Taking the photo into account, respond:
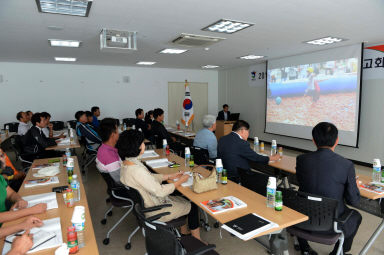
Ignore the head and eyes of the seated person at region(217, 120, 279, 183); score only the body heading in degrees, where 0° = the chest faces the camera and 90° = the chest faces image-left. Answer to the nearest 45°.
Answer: approximately 225°

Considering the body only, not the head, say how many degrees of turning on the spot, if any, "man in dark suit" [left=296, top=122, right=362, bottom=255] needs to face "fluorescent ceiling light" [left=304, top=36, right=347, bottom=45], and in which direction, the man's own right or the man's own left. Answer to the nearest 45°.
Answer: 0° — they already face it

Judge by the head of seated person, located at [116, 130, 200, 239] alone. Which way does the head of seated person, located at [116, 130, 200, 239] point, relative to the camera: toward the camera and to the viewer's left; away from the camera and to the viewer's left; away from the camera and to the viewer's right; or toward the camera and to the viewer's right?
away from the camera and to the viewer's right

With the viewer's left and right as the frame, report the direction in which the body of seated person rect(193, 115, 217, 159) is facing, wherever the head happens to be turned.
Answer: facing away from the viewer and to the right of the viewer

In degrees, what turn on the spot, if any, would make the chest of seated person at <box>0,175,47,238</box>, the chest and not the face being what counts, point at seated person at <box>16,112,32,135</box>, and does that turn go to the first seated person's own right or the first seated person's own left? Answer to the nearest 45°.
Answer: approximately 90° to the first seated person's own left

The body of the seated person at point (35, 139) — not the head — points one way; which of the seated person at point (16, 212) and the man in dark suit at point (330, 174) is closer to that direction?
the man in dark suit

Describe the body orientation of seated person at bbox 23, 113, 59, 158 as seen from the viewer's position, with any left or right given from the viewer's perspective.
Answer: facing to the right of the viewer

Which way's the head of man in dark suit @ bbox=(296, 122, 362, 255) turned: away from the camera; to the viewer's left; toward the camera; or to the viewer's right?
away from the camera

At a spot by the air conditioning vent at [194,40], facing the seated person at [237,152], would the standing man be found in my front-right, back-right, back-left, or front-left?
back-left

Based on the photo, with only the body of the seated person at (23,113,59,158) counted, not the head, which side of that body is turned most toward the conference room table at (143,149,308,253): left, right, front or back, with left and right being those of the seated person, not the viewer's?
right

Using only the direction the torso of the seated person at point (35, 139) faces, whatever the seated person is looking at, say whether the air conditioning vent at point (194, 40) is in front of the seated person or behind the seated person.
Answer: in front

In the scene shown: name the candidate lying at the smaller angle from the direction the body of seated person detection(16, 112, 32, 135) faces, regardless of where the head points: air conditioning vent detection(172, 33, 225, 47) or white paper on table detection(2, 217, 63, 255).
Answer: the air conditioning vent

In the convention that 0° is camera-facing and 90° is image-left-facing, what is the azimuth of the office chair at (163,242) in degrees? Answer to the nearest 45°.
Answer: approximately 225°

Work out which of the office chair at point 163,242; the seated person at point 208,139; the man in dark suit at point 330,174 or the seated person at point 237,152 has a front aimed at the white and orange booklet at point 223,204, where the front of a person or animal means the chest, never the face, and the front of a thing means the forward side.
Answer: the office chair

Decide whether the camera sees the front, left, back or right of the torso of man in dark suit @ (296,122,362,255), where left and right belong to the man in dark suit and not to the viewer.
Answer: back
